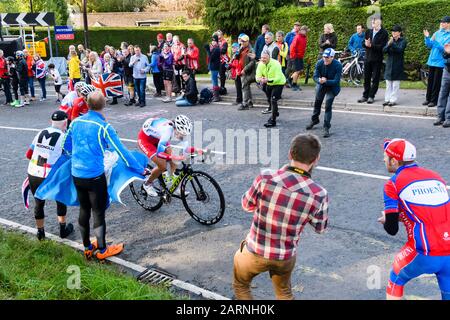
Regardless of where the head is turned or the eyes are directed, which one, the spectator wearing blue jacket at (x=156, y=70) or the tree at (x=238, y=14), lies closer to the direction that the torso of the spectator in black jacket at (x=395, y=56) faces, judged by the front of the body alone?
the spectator wearing blue jacket

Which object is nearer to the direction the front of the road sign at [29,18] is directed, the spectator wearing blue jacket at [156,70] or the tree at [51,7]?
the spectator wearing blue jacket

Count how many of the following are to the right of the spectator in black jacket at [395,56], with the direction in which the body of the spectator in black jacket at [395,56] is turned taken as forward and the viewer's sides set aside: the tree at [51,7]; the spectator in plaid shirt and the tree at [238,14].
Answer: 2

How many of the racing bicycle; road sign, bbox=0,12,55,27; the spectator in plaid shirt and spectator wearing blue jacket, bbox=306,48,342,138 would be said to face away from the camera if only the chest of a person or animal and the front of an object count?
1

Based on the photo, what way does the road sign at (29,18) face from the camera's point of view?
toward the camera

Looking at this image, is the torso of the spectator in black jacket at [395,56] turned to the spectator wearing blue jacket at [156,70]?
no

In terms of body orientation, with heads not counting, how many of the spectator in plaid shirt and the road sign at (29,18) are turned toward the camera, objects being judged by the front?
1

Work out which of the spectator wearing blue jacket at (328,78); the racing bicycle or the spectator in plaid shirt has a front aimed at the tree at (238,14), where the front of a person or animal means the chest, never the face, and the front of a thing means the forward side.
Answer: the spectator in plaid shirt

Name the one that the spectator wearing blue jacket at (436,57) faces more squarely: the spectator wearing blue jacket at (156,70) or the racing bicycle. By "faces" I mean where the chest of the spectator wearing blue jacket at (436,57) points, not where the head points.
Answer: the racing bicycle

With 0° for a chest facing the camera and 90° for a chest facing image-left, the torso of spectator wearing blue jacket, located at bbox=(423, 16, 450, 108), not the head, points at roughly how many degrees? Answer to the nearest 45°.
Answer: approximately 45°

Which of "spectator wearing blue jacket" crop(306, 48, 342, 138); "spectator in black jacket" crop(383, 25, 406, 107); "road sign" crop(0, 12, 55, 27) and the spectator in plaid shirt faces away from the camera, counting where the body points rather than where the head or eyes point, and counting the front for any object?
the spectator in plaid shirt

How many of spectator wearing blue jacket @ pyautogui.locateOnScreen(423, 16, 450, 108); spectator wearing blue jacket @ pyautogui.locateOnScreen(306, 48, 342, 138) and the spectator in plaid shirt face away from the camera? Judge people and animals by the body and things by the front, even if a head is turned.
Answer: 1

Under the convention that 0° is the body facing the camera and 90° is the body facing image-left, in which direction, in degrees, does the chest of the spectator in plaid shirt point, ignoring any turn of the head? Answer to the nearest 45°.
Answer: approximately 180°

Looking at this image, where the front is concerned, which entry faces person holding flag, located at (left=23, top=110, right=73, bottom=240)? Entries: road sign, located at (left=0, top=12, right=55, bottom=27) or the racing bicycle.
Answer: the road sign

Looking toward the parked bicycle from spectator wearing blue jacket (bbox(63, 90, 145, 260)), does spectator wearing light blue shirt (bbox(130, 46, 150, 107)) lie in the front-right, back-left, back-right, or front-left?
front-left

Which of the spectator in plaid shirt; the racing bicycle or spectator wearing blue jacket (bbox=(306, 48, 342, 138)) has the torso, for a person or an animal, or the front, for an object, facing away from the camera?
the spectator in plaid shirt

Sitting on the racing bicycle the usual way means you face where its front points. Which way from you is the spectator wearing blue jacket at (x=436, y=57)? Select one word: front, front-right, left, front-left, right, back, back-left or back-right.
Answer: left

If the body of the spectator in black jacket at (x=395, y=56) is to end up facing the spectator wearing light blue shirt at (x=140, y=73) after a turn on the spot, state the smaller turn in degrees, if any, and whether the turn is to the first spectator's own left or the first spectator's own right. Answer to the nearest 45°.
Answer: approximately 45° to the first spectator's own right

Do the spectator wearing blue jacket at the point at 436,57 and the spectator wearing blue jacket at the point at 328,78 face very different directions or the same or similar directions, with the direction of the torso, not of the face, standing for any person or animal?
same or similar directions
